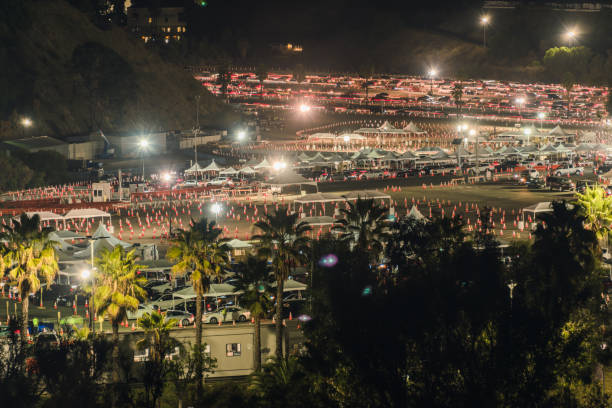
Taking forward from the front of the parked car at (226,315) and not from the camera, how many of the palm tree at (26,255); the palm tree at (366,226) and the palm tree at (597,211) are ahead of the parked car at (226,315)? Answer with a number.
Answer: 1

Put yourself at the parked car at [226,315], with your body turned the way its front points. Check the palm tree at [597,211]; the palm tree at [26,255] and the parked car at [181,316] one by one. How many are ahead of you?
2

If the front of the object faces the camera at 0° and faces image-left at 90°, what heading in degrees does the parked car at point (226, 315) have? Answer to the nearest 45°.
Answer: approximately 90°

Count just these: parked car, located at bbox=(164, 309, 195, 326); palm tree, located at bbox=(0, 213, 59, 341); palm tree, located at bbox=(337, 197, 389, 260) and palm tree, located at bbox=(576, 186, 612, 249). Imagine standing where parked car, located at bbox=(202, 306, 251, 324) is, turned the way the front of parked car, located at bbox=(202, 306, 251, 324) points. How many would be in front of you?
2

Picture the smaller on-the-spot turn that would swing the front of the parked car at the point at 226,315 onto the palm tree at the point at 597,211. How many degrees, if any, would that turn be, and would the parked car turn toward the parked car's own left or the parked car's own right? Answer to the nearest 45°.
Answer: approximately 180°

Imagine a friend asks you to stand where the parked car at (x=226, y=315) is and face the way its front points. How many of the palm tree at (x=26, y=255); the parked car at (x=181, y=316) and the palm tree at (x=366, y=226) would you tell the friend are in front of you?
2

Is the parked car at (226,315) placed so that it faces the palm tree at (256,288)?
no

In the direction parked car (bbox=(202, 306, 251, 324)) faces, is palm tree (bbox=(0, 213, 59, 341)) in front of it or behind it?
in front

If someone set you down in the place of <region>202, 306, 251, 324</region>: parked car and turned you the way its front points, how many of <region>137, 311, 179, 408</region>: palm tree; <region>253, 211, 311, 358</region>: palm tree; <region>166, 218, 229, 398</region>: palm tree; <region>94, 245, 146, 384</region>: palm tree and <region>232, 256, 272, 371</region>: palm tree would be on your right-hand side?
0

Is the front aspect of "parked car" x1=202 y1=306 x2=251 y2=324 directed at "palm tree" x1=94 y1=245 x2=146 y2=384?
no

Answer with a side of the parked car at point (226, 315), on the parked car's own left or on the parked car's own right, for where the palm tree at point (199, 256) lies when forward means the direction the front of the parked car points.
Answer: on the parked car's own left

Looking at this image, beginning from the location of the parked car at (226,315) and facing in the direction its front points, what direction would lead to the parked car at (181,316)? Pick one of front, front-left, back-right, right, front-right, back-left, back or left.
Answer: front

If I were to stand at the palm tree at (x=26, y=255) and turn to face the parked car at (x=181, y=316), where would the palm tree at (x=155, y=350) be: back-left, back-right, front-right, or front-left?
front-right

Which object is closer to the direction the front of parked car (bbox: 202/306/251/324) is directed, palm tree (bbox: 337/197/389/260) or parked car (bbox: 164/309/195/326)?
the parked car
